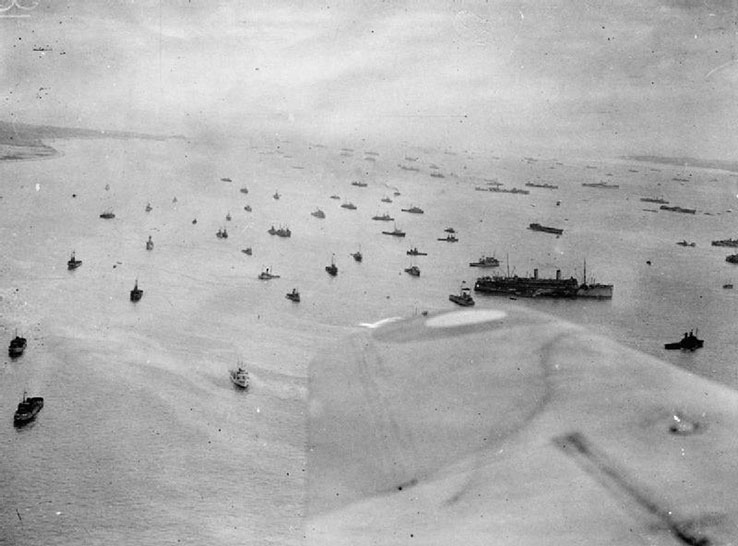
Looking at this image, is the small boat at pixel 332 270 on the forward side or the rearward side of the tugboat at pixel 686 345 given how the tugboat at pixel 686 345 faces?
on the rearward side

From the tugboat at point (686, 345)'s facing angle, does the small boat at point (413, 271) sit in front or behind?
behind

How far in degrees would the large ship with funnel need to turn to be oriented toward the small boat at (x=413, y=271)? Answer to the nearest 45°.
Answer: approximately 180°

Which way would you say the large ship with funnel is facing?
to the viewer's right

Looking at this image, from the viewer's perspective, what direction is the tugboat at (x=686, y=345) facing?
to the viewer's right

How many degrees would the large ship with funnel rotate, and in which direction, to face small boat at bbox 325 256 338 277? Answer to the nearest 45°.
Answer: approximately 180°

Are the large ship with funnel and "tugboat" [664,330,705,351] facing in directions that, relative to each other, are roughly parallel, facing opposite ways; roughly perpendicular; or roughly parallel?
roughly parallel

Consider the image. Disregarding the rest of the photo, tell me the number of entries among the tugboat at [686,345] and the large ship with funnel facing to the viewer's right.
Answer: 2
